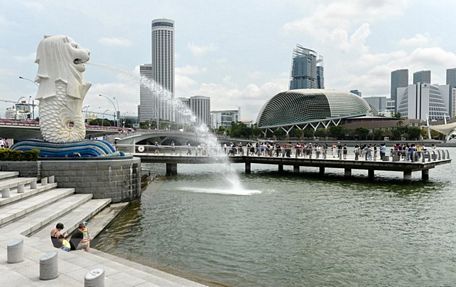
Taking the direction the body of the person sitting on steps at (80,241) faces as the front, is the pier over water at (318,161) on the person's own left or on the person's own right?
on the person's own left

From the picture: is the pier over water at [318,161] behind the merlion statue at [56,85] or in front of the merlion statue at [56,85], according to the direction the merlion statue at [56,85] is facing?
in front

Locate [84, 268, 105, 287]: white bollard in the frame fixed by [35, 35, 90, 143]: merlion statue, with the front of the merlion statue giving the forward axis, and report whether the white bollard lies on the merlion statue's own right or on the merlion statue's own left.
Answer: on the merlion statue's own right

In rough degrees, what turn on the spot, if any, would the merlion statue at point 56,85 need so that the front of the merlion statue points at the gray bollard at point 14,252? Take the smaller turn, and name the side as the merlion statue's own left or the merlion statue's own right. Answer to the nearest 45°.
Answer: approximately 90° to the merlion statue's own right

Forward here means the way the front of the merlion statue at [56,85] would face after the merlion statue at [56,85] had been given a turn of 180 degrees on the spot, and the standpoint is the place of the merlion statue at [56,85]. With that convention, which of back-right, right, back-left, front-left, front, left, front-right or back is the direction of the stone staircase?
left

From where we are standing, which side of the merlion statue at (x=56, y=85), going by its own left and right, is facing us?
right

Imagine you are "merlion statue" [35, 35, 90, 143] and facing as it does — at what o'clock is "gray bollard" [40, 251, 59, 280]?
The gray bollard is roughly at 3 o'clock from the merlion statue.

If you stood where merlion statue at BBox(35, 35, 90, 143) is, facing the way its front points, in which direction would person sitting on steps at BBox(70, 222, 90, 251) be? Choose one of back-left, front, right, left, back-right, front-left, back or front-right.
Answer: right
